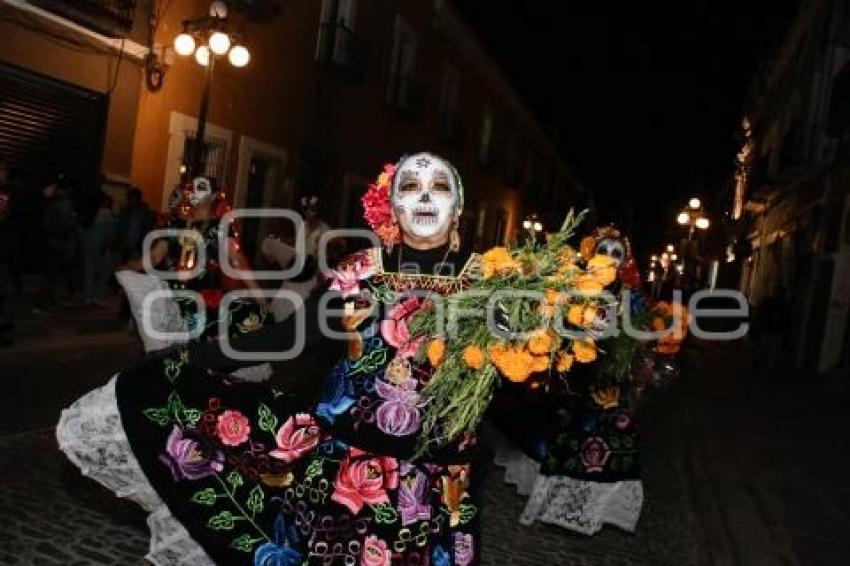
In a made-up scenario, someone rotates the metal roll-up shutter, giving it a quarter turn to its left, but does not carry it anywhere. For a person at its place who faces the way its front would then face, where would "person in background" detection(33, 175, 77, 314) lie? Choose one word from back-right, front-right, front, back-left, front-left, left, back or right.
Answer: back-right

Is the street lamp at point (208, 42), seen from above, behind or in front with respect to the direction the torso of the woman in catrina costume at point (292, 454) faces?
behind

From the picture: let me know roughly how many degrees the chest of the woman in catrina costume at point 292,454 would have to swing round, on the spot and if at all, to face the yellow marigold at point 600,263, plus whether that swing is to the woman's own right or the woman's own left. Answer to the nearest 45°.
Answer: approximately 90° to the woman's own left

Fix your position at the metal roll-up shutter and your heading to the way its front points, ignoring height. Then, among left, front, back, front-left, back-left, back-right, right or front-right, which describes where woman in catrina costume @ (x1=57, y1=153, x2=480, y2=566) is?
front-right

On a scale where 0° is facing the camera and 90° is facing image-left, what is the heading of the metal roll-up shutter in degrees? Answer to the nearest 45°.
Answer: approximately 315°

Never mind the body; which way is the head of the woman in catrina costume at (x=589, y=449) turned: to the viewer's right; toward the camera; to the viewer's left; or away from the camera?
toward the camera

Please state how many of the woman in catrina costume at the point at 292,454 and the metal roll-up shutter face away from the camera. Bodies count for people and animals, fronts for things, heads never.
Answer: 0

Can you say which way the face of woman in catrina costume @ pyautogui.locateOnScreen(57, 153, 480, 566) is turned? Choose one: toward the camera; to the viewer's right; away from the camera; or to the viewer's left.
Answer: toward the camera

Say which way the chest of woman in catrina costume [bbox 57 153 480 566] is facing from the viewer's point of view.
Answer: toward the camera
